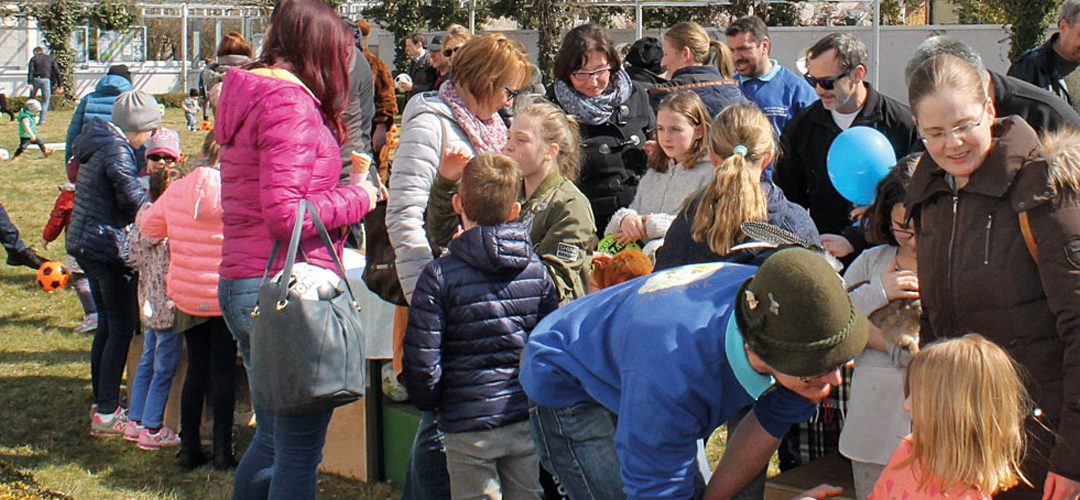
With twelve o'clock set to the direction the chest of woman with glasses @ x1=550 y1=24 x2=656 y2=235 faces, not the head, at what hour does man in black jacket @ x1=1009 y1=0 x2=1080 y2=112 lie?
The man in black jacket is roughly at 9 o'clock from the woman with glasses.

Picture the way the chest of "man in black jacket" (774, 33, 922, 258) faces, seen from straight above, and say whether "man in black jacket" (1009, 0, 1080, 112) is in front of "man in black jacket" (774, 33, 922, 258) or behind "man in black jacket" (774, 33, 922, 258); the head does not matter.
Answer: behind

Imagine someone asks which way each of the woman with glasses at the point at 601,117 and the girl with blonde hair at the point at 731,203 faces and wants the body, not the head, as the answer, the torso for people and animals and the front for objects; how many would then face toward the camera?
1

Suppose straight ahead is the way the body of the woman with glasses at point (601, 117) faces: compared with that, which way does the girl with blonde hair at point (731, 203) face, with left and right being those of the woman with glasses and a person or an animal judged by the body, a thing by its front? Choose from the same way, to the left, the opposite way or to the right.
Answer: the opposite way

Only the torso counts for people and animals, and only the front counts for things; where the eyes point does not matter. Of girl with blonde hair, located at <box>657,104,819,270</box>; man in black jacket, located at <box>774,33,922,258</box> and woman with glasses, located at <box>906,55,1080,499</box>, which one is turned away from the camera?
the girl with blonde hair

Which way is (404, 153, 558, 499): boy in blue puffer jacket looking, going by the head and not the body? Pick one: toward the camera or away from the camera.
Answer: away from the camera

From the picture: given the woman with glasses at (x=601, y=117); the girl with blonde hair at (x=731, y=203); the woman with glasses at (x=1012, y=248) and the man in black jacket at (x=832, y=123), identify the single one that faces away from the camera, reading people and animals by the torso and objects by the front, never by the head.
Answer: the girl with blonde hair

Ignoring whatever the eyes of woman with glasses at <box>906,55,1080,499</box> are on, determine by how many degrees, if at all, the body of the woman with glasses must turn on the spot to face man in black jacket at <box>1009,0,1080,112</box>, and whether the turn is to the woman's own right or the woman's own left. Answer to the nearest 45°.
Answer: approximately 135° to the woman's own right

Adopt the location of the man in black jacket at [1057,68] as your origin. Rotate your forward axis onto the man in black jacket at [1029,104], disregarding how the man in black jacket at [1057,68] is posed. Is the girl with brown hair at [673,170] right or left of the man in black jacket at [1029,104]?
right

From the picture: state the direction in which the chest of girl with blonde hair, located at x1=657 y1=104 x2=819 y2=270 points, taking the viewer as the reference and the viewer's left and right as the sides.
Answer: facing away from the viewer
